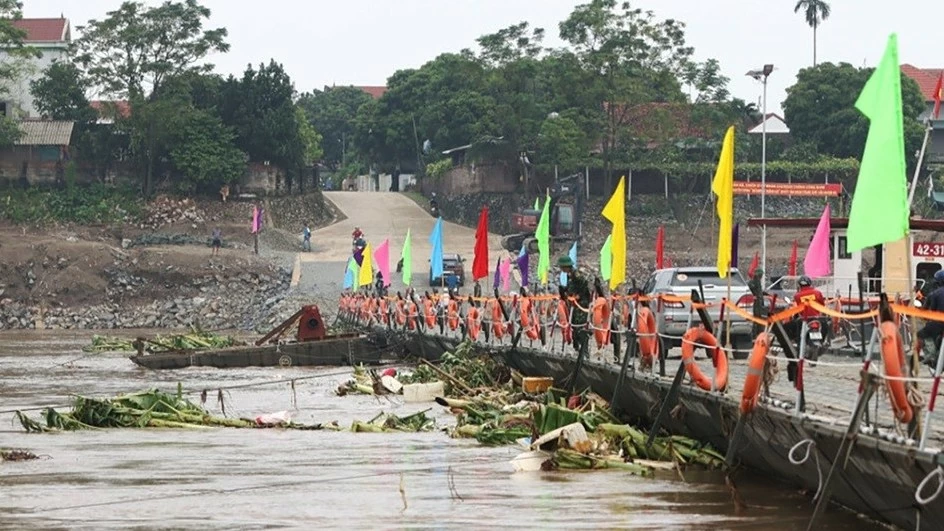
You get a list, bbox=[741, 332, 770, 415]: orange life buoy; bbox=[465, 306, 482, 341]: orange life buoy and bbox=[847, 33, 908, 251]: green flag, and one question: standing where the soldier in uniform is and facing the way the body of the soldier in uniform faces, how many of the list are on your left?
2

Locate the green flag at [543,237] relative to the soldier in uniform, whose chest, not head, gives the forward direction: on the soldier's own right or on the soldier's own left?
on the soldier's own right

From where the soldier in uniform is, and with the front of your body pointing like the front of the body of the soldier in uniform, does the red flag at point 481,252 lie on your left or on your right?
on your right

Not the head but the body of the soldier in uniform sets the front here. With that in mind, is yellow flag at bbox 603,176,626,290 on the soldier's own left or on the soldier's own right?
on the soldier's own left

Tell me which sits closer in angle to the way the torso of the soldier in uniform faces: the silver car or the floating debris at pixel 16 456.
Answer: the floating debris

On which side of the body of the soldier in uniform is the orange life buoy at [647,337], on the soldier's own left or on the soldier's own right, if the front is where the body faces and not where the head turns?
on the soldier's own left

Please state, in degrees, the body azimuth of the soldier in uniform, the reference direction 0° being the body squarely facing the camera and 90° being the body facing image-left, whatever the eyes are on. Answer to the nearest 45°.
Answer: approximately 90°

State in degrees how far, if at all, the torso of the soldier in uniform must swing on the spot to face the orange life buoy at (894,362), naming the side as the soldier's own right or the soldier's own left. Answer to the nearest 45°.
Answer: approximately 90° to the soldier's own left

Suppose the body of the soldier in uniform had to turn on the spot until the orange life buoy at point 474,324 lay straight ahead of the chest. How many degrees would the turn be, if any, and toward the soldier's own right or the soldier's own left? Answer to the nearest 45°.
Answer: approximately 90° to the soldier's own right

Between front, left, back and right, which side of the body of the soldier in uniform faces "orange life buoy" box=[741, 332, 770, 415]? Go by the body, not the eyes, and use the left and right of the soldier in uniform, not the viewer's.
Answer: left

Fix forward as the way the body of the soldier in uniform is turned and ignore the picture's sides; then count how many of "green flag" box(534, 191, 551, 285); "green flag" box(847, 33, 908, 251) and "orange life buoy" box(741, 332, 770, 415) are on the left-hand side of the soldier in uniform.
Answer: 2

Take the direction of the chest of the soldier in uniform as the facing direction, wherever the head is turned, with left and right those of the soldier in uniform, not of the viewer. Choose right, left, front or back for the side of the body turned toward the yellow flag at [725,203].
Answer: left
